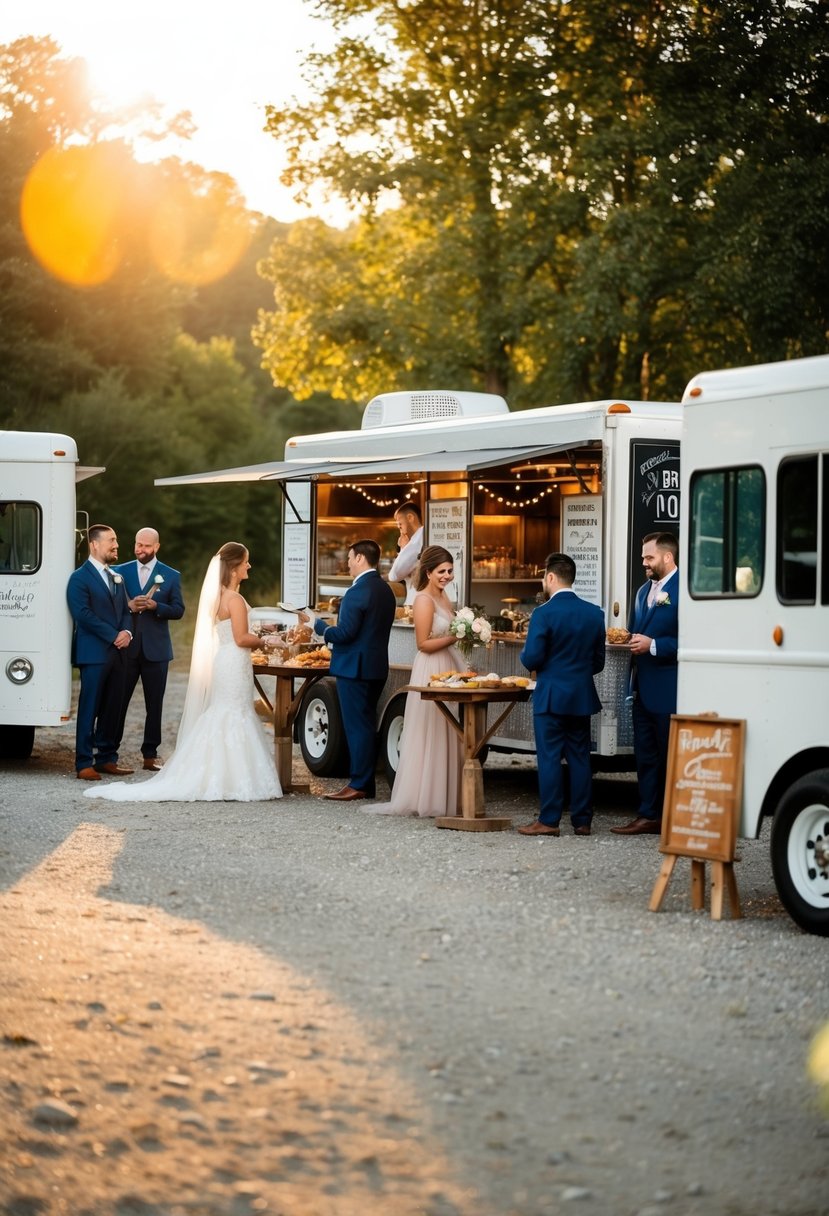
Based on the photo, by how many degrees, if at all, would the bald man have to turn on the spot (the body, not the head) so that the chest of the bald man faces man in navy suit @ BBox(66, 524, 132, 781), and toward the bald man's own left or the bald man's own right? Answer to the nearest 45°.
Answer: approximately 45° to the bald man's own right

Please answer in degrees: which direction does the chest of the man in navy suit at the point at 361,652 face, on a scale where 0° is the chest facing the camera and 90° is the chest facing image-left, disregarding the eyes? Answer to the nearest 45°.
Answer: approximately 90°

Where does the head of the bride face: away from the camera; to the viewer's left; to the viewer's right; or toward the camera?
to the viewer's right

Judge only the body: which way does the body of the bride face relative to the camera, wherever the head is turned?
to the viewer's right

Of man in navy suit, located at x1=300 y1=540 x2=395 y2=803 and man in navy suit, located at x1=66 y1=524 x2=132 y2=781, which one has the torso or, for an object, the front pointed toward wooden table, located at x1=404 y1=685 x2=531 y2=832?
man in navy suit, located at x1=66 y1=524 x2=132 y2=781

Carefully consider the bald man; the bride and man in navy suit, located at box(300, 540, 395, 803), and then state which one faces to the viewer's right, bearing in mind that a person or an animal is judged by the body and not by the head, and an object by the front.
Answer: the bride

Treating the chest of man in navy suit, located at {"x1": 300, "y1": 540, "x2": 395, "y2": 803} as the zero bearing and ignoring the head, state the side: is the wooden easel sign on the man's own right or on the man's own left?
on the man's own left

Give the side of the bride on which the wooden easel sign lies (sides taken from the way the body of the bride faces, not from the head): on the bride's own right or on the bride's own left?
on the bride's own right

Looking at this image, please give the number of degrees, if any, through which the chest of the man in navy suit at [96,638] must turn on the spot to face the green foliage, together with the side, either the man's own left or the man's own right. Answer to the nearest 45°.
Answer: approximately 135° to the man's own left

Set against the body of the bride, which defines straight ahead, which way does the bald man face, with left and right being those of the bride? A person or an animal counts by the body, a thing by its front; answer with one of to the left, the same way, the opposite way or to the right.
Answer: to the right

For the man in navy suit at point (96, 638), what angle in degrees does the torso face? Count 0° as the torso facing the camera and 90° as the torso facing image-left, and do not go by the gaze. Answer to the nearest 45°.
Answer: approximately 315°

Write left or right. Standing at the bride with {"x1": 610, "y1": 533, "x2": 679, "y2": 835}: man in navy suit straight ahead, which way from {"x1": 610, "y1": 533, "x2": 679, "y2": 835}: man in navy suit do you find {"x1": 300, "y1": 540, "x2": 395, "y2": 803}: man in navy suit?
left

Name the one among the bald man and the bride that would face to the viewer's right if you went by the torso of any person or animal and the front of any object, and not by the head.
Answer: the bride
